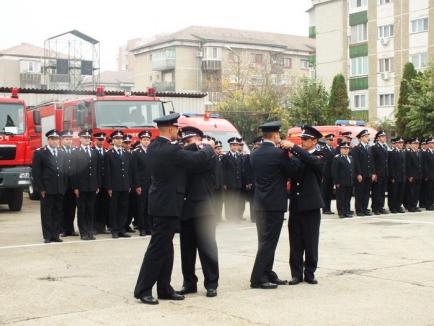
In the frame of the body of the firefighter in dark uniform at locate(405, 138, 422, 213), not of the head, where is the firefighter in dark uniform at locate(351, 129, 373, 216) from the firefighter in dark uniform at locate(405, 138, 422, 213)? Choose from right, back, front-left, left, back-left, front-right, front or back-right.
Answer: right

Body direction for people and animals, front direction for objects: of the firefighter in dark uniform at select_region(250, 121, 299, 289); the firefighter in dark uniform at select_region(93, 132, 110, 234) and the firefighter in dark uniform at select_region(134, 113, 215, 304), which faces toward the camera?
the firefighter in dark uniform at select_region(93, 132, 110, 234)

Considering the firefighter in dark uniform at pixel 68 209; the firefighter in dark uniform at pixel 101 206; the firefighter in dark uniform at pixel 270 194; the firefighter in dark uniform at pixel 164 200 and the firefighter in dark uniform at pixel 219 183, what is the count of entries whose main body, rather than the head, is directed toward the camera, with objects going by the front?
3

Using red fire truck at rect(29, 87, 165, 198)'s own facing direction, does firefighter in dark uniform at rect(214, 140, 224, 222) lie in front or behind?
in front

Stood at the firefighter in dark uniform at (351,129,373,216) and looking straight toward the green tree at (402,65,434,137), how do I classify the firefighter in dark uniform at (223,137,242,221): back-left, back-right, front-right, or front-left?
back-left

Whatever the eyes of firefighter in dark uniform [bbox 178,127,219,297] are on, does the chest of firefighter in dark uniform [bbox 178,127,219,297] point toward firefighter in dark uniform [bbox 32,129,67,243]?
no

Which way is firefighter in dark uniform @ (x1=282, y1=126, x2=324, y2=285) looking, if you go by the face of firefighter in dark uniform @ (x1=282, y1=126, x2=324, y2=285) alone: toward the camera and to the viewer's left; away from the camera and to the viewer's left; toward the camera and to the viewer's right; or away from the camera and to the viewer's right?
toward the camera and to the viewer's left

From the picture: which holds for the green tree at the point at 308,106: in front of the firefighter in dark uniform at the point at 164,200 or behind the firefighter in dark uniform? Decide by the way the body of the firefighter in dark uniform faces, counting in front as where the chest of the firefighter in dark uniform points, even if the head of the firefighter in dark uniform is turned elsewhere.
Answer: in front

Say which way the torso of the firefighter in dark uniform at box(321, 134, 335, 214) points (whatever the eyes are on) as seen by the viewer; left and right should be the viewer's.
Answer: facing the viewer and to the right of the viewer

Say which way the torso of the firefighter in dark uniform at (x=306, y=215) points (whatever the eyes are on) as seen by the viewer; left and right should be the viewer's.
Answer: facing the viewer and to the left of the viewer

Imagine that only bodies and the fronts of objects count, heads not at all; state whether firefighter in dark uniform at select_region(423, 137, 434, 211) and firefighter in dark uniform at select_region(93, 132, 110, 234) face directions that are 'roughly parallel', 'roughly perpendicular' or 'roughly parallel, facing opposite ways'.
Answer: roughly parallel

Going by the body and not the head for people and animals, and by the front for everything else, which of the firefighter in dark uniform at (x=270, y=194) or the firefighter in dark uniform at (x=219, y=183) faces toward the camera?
the firefighter in dark uniform at (x=219, y=183)

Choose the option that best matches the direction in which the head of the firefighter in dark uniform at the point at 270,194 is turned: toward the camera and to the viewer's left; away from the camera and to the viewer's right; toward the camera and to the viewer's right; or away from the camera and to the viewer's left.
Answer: away from the camera and to the viewer's right

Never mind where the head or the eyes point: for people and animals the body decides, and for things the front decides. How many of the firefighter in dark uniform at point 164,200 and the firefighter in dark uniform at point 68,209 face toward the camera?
1

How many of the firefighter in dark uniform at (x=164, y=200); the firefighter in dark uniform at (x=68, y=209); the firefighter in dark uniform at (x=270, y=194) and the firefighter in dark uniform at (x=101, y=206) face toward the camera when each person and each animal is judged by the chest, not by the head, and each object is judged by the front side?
2

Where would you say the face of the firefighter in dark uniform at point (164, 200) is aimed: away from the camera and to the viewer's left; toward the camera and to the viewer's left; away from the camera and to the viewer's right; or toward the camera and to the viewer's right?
away from the camera and to the viewer's right

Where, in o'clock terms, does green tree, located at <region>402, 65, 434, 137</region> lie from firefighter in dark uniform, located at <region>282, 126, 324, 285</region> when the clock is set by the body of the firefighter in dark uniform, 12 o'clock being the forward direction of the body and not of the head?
The green tree is roughly at 5 o'clock from the firefighter in dark uniform.
